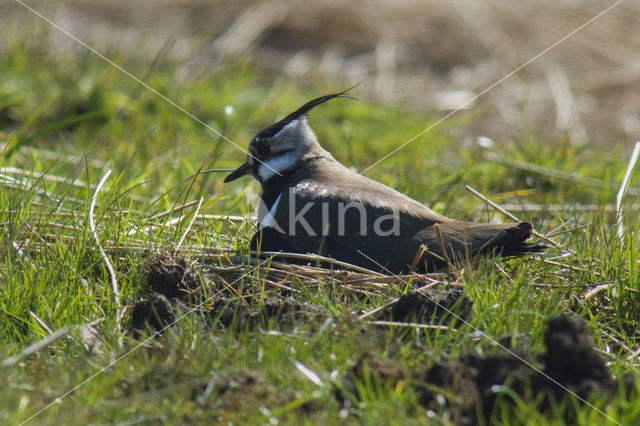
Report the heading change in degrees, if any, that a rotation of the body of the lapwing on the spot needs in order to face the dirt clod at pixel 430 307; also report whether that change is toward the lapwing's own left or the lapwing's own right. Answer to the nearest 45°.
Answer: approximately 90° to the lapwing's own left

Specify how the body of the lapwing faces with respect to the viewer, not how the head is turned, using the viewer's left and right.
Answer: facing to the left of the viewer

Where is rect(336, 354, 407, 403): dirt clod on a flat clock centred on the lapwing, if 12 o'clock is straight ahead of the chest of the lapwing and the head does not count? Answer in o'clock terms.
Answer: The dirt clod is roughly at 9 o'clock from the lapwing.

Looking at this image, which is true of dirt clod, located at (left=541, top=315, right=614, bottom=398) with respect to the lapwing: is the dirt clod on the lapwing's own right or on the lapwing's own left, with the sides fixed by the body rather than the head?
on the lapwing's own left

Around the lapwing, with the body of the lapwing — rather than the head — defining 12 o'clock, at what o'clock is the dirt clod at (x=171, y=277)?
The dirt clod is roughly at 11 o'clock from the lapwing.
